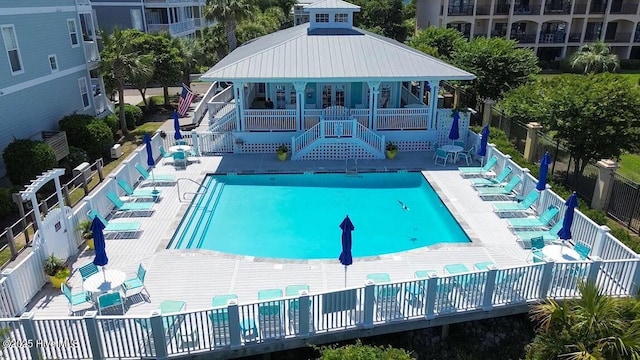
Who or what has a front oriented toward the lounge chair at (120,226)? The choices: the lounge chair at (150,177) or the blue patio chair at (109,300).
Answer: the blue patio chair

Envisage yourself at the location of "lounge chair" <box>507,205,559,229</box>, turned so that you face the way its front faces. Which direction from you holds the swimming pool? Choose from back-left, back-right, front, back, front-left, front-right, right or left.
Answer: front

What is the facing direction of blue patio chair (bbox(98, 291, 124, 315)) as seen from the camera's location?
facing away from the viewer

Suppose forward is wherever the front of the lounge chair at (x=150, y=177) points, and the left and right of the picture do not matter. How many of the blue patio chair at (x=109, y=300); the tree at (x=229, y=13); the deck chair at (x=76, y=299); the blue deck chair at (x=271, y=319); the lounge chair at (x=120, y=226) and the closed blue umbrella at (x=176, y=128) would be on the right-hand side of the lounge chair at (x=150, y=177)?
4

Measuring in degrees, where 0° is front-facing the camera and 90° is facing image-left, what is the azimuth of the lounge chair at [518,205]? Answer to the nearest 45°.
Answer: approximately 90°

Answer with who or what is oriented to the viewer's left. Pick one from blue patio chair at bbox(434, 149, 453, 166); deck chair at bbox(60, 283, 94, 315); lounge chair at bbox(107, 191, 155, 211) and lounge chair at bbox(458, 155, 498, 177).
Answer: lounge chair at bbox(458, 155, 498, 177)

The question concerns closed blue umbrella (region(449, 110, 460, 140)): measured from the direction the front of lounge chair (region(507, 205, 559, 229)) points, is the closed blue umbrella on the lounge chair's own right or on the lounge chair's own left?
on the lounge chair's own right

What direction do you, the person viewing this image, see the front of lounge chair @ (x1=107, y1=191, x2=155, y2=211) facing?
facing to the right of the viewer

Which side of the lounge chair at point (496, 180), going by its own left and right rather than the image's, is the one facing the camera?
left

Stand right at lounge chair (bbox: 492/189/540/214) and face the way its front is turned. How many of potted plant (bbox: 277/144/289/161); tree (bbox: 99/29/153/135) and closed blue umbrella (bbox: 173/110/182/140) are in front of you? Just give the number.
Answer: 3

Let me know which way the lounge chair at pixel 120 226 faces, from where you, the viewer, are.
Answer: facing to the right of the viewer

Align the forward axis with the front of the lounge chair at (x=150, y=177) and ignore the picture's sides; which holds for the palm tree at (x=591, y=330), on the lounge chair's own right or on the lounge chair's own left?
on the lounge chair's own right

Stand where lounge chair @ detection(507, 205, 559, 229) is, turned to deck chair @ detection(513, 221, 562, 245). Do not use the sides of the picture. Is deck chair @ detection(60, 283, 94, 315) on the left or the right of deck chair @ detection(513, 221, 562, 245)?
right

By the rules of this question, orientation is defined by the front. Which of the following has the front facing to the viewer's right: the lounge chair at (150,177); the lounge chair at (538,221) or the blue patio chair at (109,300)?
the lounge chair at (150,177)

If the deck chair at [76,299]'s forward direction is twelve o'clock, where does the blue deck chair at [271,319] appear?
The blue deck chair is roughly at 1 o'clock from the deck chair.

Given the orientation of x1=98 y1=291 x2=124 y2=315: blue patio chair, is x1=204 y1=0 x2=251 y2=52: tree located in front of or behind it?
in front

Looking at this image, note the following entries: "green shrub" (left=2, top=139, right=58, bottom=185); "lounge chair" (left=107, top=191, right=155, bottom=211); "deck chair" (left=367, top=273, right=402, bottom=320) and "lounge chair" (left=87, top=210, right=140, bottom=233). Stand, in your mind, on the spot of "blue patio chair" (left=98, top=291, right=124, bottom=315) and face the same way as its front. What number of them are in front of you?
3

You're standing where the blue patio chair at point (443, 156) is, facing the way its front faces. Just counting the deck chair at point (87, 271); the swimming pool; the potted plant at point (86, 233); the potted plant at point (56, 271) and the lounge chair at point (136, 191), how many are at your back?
5

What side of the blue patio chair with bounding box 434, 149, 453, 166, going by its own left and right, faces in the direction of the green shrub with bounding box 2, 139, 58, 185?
back

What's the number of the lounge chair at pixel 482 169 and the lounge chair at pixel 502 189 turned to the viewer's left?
2

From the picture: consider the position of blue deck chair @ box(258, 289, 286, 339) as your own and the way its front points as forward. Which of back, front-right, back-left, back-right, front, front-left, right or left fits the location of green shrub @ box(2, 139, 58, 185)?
front-left

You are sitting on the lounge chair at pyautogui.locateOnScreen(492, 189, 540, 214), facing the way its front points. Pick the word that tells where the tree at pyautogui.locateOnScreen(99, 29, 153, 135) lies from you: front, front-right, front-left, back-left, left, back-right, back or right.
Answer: front

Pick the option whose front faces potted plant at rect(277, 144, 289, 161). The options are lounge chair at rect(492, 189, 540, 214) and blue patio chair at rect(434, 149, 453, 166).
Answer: the lounge chair

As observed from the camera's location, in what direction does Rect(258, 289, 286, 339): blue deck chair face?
facing away from the viewer
